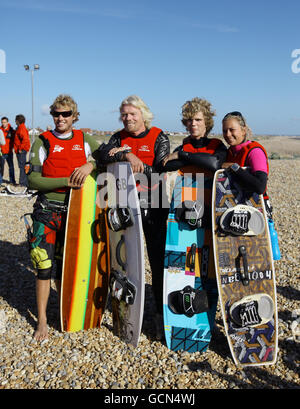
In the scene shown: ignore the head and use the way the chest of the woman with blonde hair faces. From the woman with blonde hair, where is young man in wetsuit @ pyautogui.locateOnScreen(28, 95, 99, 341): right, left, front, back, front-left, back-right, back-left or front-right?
front-right

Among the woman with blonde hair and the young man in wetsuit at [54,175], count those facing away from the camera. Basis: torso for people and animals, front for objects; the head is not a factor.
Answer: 0

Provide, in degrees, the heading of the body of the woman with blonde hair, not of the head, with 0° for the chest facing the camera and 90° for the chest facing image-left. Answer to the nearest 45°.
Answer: approximately 45°

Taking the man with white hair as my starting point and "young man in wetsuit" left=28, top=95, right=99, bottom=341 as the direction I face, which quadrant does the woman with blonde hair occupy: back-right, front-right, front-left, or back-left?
back-left

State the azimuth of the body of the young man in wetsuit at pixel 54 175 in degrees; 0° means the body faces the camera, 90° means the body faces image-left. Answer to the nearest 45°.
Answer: approximately 0°

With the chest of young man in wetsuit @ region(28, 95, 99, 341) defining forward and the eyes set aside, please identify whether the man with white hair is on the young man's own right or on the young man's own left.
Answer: on the young man's own left

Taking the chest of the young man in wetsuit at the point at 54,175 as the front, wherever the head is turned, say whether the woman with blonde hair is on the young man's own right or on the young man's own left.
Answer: on the young man's own left

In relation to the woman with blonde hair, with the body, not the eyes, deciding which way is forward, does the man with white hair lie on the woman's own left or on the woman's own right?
on the woman's own right

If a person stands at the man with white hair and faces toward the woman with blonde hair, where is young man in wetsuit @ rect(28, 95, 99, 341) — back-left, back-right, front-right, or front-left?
back-right
